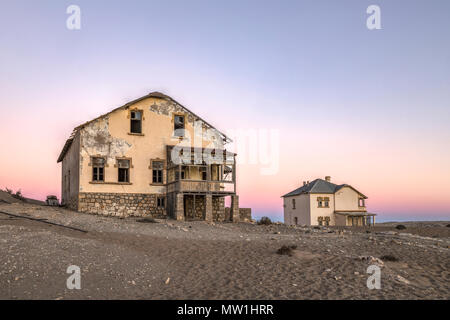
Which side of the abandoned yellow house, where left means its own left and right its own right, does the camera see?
front
